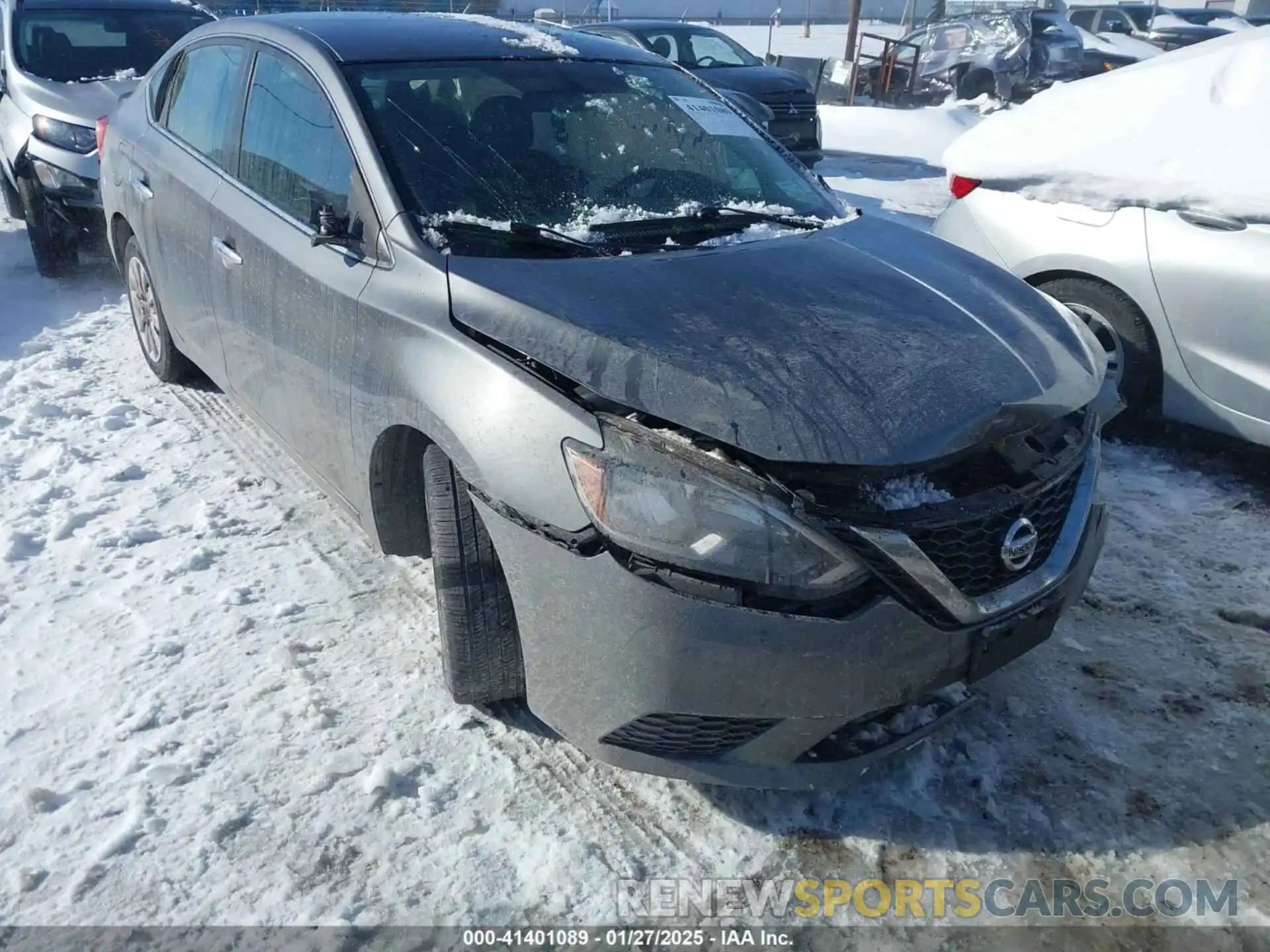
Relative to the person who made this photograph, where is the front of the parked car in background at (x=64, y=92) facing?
facing the viewer and to the right of the viewer

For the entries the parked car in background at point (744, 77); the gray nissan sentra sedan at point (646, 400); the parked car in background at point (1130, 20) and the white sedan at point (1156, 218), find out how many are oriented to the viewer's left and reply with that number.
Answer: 0

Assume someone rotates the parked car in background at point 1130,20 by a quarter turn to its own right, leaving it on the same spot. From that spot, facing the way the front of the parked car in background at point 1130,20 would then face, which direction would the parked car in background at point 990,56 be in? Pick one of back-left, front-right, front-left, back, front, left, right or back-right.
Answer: front-left

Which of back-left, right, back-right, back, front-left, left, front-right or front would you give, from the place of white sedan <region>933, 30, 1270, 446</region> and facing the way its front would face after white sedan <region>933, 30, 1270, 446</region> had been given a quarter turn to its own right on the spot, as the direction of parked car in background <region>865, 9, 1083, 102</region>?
back-right

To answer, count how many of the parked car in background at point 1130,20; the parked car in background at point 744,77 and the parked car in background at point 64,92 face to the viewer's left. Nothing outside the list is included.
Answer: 0

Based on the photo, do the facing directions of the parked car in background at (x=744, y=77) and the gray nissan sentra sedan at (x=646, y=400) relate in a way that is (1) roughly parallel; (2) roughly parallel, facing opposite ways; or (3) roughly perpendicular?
roughly parallel

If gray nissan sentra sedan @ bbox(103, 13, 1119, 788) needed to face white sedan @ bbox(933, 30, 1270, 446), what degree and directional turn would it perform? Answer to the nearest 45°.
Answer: approximately 90° to its left

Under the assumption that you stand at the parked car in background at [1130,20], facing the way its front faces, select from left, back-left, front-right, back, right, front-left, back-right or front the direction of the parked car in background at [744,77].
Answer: front-right

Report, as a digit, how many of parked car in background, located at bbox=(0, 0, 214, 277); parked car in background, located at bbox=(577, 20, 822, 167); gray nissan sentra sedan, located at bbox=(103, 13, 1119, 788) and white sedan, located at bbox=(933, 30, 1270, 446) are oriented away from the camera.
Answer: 0

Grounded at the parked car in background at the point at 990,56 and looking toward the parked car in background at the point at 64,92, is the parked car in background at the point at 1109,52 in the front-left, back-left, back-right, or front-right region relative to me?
back-left

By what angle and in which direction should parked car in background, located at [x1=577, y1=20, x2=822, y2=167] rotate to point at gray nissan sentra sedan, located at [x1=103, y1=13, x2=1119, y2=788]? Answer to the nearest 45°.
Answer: approximately 45° to its right

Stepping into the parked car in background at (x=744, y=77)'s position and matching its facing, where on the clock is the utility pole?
The utility pole is roughly at 8 o'clock from the parked car in background.

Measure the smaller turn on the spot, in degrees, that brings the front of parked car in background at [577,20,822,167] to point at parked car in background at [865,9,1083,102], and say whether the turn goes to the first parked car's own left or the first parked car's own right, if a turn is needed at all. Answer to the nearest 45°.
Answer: approximately 90° to the first parked car's own left

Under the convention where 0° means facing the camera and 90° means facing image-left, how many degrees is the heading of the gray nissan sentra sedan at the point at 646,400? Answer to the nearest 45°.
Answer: approximately 315°

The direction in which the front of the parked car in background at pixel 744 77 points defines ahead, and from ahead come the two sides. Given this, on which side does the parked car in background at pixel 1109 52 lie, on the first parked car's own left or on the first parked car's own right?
on the first parked car's own left

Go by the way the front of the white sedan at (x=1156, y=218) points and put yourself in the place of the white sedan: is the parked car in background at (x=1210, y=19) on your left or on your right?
on your left
